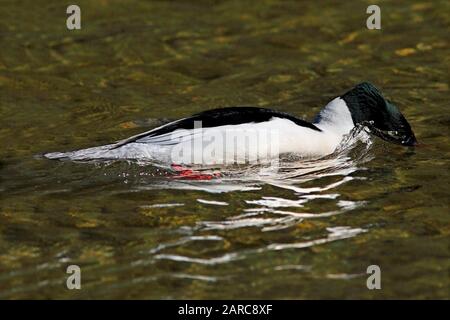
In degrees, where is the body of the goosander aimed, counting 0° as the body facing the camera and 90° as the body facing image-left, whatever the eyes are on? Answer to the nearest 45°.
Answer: approximately 270°
